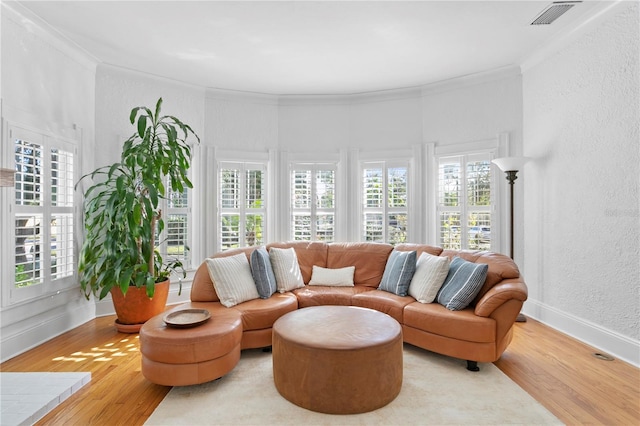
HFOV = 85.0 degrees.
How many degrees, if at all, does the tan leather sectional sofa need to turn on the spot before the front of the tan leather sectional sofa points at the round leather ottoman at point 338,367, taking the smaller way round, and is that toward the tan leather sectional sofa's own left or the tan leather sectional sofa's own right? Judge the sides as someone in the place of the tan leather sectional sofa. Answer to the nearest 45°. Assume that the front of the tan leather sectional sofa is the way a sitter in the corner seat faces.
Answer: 0° — it already faces it

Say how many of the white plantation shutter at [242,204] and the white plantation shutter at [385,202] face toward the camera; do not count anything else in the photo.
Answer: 2

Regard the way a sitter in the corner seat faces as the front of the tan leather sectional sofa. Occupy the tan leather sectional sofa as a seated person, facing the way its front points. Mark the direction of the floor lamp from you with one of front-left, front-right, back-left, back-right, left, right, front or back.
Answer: back-left

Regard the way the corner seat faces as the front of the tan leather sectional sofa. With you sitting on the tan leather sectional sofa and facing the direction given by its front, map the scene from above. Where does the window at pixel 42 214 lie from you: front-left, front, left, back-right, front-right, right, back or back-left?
right

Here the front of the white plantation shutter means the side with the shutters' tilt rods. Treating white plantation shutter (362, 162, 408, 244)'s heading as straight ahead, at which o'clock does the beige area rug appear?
The beige area rug is roughly at 12 o'clock from the white plantation shutter.

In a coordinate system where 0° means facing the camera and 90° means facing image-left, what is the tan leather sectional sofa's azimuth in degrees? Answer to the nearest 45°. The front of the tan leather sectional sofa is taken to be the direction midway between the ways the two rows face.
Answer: approximately 0°

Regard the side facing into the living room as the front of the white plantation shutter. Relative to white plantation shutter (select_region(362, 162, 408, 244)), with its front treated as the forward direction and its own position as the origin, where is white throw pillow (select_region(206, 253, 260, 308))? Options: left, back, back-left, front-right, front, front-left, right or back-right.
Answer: front-right

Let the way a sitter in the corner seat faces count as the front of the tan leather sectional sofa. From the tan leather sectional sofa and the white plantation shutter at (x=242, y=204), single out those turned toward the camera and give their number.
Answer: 2

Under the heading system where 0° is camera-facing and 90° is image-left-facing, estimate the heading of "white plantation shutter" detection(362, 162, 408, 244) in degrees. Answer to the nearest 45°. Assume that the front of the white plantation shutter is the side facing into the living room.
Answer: approximately 0°

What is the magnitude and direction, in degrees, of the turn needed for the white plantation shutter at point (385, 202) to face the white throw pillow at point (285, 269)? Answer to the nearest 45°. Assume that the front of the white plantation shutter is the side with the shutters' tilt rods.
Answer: approximately 45° to its right
